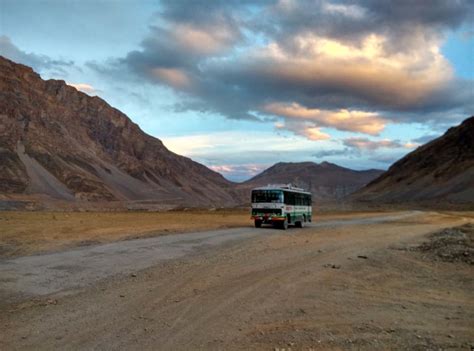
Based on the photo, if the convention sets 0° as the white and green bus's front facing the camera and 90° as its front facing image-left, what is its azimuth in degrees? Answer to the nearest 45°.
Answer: approximately 45°
